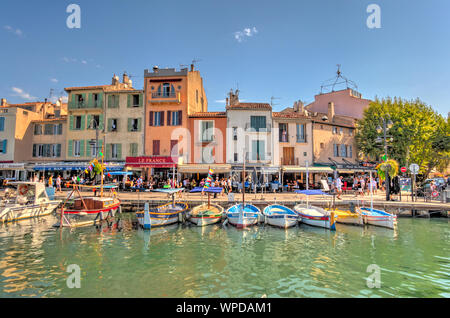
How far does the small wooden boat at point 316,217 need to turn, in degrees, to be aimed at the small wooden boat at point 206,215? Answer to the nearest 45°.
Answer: approximately 135° to its right

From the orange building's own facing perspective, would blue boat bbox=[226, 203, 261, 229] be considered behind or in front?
in front

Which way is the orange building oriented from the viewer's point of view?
toward the camera

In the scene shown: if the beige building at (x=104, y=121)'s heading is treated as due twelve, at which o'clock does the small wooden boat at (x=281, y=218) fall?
The small wooden boat is roughly at 11 o'clock from the beige building.

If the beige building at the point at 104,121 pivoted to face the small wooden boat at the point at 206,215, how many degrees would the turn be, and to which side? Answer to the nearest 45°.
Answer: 0° — it already faces it

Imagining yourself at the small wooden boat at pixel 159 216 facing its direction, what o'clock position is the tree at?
The tree is roughly at 7 o'clock from the small wooden boat.

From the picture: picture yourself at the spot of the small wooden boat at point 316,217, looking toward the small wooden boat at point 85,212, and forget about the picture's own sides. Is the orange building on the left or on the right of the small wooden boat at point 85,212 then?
right

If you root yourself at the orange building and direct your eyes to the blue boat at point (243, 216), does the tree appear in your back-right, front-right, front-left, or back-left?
front-left

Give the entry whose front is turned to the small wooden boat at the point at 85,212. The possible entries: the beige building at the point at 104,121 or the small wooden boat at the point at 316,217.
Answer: the beige building

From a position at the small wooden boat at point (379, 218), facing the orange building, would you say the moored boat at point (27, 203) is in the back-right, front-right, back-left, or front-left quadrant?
front-left

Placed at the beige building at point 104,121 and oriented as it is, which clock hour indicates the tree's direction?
The tree is roughly at 10 o'clock from the beige building.

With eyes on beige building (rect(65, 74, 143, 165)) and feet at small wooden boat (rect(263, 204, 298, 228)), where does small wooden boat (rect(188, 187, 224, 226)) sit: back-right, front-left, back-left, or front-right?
front-left

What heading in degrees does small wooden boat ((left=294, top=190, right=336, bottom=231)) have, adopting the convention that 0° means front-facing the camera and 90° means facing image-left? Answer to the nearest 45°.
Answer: approximately 315°
